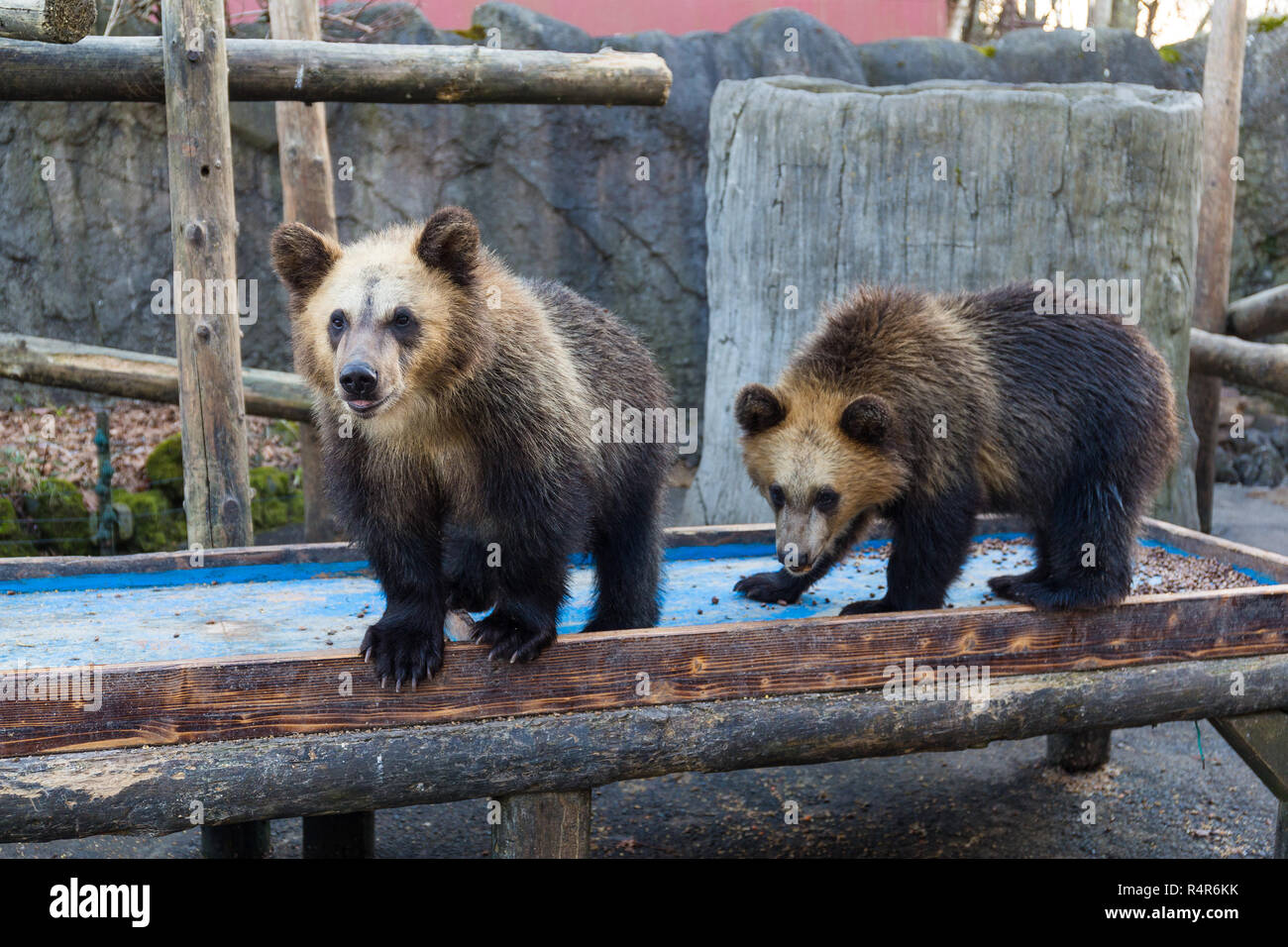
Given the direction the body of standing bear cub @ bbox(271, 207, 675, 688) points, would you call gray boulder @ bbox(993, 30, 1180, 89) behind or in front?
behind

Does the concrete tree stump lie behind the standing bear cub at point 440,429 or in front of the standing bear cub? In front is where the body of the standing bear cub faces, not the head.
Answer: behind

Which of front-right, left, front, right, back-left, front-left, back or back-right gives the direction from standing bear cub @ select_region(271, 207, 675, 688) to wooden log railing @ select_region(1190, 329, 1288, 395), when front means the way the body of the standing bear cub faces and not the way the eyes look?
back

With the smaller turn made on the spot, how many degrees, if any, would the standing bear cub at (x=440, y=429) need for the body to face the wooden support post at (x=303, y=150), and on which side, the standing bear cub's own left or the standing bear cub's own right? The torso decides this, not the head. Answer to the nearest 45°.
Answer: approximately 135° to the standing bear cub's own right

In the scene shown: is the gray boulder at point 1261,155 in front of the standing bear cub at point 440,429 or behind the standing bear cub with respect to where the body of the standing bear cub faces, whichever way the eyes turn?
behind

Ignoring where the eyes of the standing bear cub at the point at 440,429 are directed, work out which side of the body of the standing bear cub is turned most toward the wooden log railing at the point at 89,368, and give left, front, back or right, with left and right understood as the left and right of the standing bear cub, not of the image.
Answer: right

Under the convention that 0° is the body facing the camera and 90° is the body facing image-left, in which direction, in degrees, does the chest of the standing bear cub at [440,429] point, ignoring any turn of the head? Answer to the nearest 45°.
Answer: approximately 45°

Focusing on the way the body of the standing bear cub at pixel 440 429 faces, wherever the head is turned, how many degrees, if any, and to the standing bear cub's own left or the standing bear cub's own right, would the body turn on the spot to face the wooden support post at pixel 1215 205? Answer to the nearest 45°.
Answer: approximately 180°
